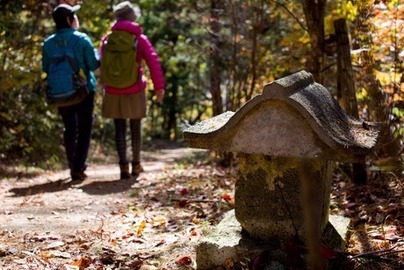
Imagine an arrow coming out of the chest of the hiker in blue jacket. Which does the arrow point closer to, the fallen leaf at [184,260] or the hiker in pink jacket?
the hiker in pink jacket

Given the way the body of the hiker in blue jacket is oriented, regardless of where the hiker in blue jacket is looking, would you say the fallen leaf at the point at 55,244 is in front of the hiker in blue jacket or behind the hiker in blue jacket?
behind

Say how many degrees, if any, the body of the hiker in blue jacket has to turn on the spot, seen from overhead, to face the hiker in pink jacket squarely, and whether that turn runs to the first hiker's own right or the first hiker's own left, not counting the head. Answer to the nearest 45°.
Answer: approximately 45° to the first hiker's own right

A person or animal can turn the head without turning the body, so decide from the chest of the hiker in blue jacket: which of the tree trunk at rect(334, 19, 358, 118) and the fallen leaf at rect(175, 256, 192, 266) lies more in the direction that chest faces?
the tree trunk

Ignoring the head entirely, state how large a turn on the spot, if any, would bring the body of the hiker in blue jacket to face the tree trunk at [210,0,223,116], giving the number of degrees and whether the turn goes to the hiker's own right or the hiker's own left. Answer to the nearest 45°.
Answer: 0° — they already face it

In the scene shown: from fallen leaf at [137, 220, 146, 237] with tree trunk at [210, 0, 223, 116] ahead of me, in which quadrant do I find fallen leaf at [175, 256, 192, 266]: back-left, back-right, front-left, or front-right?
back-right

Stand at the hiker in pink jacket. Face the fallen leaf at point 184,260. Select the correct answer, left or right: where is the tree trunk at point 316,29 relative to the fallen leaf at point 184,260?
left

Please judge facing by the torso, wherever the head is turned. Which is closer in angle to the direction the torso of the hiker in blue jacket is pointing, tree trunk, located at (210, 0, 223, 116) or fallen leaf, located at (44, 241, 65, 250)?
the tree trunk

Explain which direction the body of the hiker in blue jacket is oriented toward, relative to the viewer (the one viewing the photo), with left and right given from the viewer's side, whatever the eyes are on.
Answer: facing away from the viewer and to the right of the viewer

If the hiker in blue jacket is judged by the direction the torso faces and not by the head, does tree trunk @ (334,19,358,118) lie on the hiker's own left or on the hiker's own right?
on the hiker's own right

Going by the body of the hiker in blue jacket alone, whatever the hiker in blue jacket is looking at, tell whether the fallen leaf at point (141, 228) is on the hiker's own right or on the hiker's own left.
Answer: on the hiker's own right

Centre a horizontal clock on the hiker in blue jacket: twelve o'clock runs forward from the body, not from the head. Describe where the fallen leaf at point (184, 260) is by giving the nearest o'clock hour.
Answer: The fallen leaf is roughly at 4 o'clock from the hiker in blue jacket.

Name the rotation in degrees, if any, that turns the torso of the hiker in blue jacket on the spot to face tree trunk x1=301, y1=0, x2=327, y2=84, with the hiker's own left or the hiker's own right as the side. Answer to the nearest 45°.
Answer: approximately 90° to the hiker's own right
